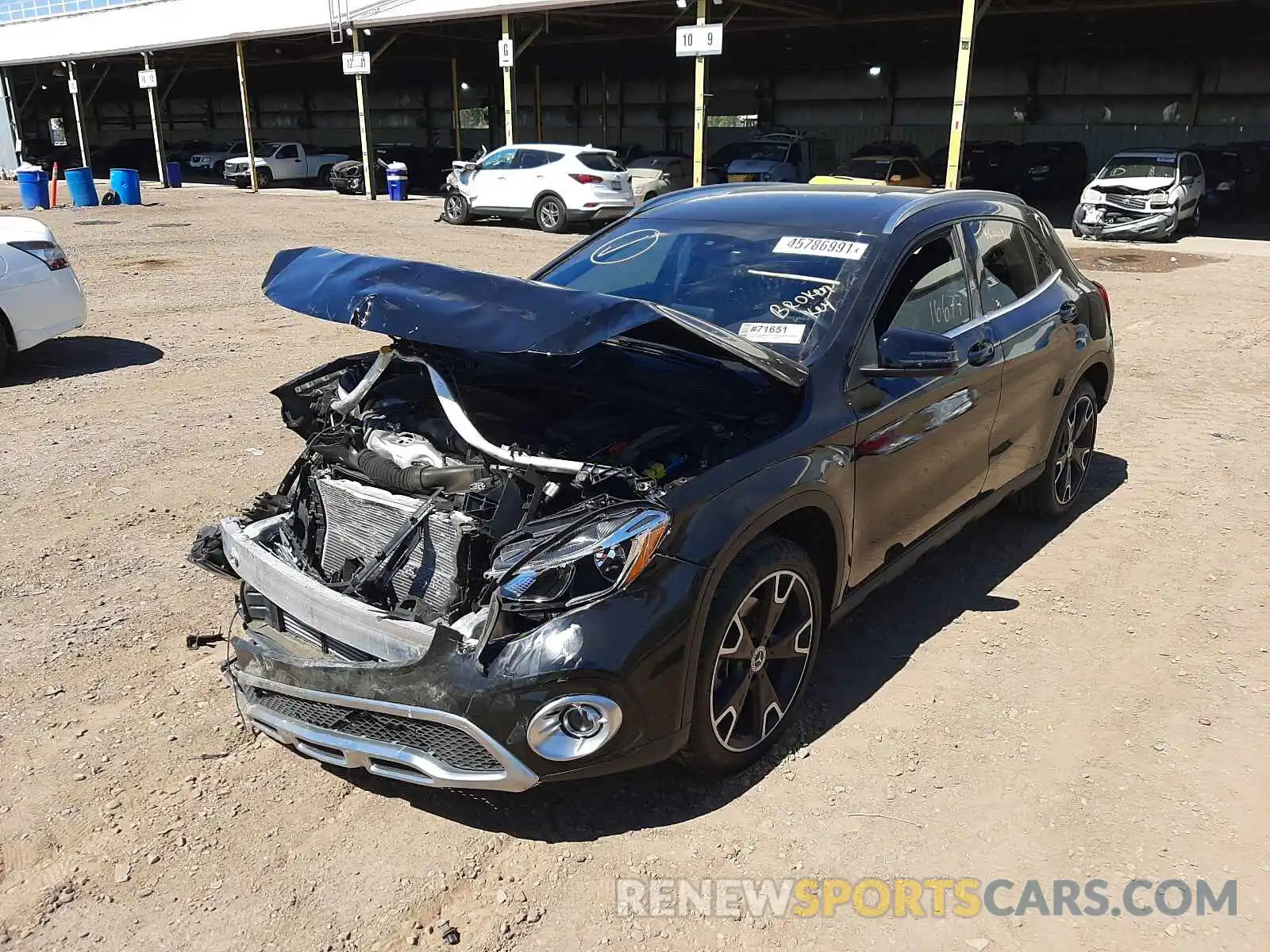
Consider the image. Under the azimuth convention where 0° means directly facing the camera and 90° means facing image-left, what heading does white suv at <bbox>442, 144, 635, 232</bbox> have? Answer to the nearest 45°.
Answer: approximately 135°

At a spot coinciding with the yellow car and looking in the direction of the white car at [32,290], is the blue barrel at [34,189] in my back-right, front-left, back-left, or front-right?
front-right

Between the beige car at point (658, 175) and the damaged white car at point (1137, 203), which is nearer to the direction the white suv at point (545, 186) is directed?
the beige car

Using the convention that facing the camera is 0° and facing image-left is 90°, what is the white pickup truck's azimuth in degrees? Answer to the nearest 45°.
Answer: approximately 45°

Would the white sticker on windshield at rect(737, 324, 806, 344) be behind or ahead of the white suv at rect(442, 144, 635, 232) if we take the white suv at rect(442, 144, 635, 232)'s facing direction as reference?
behind

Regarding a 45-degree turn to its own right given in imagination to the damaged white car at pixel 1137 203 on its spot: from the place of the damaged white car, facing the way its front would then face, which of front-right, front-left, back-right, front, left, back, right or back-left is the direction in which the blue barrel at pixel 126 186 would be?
front

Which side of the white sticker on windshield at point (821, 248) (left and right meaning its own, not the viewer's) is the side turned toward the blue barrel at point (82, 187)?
right

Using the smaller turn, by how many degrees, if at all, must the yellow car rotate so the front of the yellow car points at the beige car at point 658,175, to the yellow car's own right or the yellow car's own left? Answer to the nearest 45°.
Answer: approximately 45° to the yellow car's own right

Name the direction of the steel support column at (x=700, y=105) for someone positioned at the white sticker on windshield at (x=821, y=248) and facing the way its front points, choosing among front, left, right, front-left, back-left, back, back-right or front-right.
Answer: back-right

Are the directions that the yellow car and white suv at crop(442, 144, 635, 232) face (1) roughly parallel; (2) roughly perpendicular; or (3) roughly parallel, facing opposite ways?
roughly perpendicular

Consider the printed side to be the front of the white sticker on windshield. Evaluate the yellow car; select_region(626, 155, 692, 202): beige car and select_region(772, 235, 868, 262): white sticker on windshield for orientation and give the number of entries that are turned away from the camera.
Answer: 0

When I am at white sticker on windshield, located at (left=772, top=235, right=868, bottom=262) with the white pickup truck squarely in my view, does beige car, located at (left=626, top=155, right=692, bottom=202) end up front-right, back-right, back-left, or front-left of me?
front-right

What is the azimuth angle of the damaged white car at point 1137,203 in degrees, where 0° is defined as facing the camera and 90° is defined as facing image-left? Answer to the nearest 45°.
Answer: approximately 45°

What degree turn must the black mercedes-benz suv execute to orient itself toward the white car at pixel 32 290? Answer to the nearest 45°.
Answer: approximately 90° to its right

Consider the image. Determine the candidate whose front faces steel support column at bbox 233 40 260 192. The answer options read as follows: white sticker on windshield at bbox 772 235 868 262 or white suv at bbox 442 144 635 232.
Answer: the white suv

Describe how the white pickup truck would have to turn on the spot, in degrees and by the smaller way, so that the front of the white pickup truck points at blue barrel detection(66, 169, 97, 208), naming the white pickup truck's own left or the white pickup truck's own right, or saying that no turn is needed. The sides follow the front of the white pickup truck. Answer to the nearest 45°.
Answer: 0° — it already faces it
